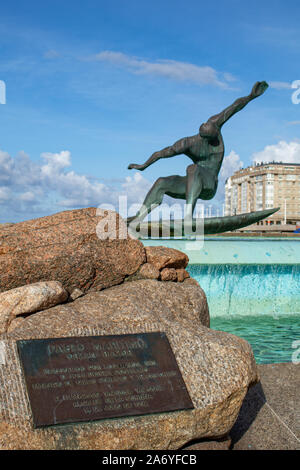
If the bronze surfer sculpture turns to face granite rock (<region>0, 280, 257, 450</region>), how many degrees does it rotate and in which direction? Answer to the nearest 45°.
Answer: approximately 45° to its left

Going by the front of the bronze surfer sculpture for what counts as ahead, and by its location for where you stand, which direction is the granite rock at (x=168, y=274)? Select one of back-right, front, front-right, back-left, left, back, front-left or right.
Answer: front-left

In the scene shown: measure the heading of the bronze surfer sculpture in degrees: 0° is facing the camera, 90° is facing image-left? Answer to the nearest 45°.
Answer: approximately 45°

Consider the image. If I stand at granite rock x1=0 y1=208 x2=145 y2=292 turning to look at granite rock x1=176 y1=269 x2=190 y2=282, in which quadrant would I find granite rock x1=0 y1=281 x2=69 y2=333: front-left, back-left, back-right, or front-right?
back-right

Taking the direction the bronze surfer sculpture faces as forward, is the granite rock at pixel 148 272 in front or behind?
in front

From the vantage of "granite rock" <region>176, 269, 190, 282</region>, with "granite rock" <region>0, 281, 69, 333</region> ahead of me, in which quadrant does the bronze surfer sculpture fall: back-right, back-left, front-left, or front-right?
back-right
